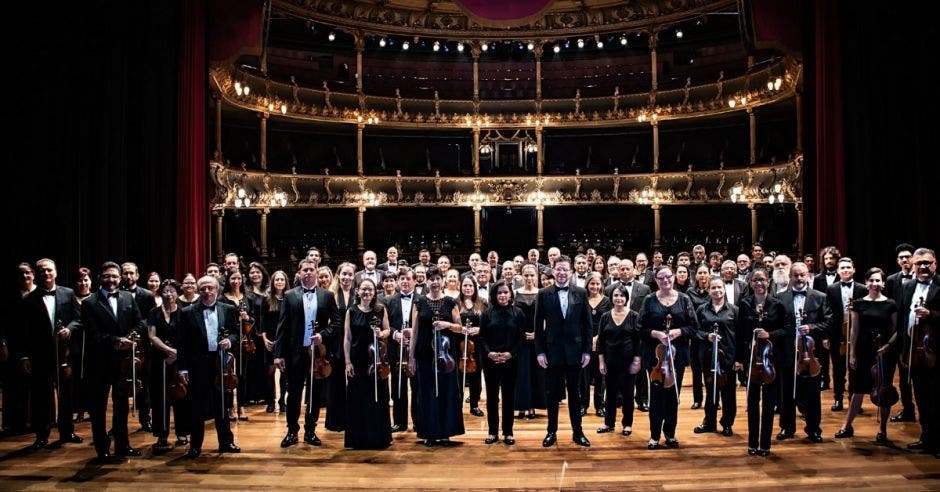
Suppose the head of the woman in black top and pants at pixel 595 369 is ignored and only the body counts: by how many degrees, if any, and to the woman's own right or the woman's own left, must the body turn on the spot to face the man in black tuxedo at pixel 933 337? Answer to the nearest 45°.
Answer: approximately 45° to the woman's own left

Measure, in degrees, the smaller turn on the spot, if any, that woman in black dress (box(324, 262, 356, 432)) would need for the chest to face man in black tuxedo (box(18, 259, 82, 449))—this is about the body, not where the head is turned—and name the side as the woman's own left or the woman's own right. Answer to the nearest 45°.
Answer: approximately 90° to the woman's own right

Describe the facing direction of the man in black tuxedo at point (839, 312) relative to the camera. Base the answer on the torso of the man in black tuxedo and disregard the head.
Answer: toward the camera

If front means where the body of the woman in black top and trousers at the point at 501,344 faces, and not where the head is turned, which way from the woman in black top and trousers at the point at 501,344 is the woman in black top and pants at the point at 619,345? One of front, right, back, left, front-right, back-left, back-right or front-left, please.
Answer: left

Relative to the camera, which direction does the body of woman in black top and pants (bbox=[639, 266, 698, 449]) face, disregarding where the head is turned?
toward the camera

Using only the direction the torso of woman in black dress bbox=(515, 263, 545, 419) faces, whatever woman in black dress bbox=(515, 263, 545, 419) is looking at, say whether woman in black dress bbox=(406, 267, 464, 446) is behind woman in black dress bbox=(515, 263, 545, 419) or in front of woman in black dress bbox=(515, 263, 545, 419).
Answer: in front

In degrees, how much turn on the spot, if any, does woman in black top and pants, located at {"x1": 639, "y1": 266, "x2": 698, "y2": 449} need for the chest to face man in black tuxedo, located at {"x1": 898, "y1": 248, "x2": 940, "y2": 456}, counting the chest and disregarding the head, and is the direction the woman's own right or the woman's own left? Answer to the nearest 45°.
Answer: approximately 90° to the woman's own left

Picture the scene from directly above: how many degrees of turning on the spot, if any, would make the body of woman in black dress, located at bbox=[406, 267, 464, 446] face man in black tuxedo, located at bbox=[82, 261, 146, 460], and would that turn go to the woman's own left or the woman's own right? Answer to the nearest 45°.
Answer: approximately 90° to the woman's own right

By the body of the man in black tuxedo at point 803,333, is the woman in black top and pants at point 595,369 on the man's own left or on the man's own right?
on the man's own right

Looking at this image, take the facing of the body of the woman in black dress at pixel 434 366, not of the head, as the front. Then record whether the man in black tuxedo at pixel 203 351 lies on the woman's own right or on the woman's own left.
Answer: on the woman's own right

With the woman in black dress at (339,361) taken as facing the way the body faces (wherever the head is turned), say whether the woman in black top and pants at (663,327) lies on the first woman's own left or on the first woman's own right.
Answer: on the first woman's own left

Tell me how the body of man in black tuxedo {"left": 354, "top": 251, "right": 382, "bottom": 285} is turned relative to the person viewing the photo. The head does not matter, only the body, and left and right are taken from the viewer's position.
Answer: facing the viewer
